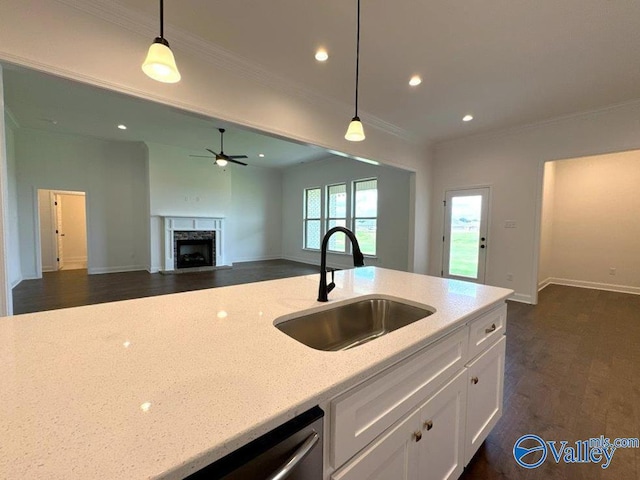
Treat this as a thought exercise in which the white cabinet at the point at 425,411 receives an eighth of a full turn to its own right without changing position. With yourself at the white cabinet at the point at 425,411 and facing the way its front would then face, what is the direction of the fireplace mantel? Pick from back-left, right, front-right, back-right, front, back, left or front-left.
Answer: back-right

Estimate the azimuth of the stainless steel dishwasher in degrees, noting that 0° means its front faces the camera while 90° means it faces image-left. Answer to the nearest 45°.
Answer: approximately 315°

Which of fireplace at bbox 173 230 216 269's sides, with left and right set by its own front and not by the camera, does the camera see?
front

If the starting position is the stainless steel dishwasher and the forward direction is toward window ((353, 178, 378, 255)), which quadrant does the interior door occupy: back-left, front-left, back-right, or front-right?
front-left

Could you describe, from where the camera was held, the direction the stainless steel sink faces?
facing the viewer and to the right of the viewer

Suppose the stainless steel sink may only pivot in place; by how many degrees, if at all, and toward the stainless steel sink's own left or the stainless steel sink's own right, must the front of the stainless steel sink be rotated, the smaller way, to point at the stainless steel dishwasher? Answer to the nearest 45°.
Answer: approximately 45° to the stainless steel sink's own right

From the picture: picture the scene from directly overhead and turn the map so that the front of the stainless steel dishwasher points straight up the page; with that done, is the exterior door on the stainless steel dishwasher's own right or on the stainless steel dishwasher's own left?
on the stainless steel dishwasher's own left

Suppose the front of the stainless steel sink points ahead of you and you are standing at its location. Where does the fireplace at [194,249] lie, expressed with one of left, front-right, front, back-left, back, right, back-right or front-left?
back

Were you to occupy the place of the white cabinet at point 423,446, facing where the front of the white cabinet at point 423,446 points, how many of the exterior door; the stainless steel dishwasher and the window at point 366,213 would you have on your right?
1

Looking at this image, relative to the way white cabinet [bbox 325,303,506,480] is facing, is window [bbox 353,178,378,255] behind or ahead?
behind

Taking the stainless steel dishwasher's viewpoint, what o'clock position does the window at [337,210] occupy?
The window is roughly at 8 o'clock from the stainless steel dishwasher.

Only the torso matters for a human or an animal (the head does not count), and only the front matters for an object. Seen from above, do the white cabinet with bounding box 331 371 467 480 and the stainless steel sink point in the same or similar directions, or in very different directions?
same or similar directions
